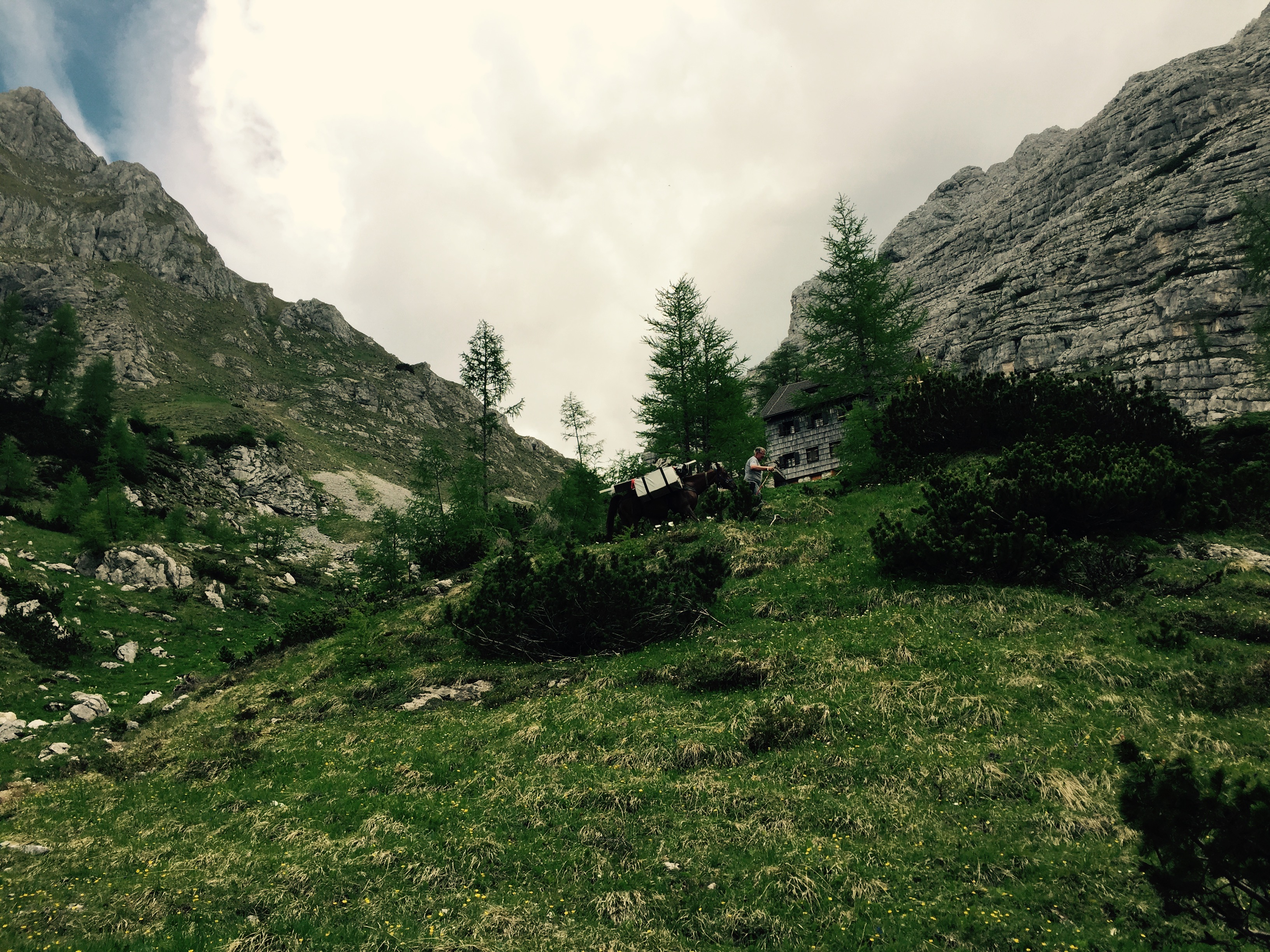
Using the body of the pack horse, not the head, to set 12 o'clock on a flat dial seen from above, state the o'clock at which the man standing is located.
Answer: The man standing is roughly at 1 o'clock from the pack horse.

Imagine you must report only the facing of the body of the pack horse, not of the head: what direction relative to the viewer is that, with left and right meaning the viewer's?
facing to the right of the viewer

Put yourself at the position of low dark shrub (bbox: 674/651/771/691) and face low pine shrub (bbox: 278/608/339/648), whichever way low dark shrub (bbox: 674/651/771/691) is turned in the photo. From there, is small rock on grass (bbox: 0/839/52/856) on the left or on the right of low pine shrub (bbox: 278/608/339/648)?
left

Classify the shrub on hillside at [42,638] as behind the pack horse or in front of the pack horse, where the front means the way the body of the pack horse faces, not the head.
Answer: behind

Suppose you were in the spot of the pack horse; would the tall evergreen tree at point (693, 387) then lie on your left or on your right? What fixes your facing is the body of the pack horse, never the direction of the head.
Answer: on your left

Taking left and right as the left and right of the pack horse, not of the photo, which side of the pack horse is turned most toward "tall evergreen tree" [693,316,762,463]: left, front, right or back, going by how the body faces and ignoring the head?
left

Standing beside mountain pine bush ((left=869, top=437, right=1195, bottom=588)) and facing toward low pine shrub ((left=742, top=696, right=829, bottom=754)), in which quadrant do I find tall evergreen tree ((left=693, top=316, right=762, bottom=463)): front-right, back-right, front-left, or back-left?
back-right
